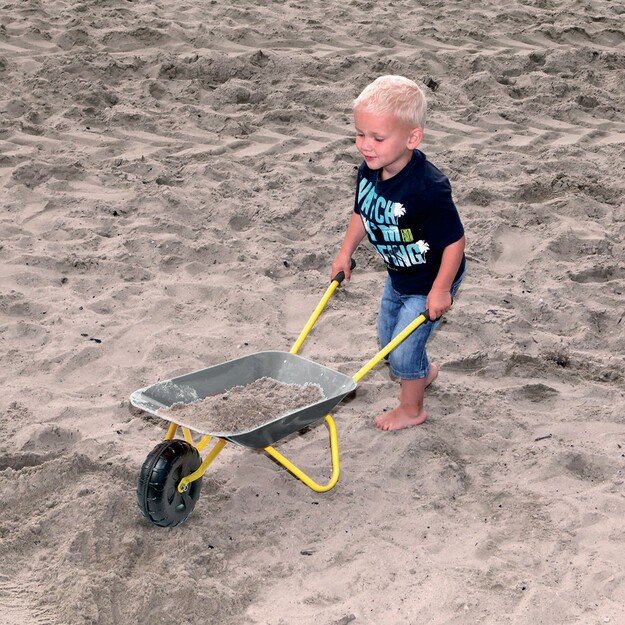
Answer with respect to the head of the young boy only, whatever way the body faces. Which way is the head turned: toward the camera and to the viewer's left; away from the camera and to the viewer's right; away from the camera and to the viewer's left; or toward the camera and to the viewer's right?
toward the camera and to the viewer's left

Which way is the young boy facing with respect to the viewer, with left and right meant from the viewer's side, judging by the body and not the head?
facing the viewer and to the left of the viewer
